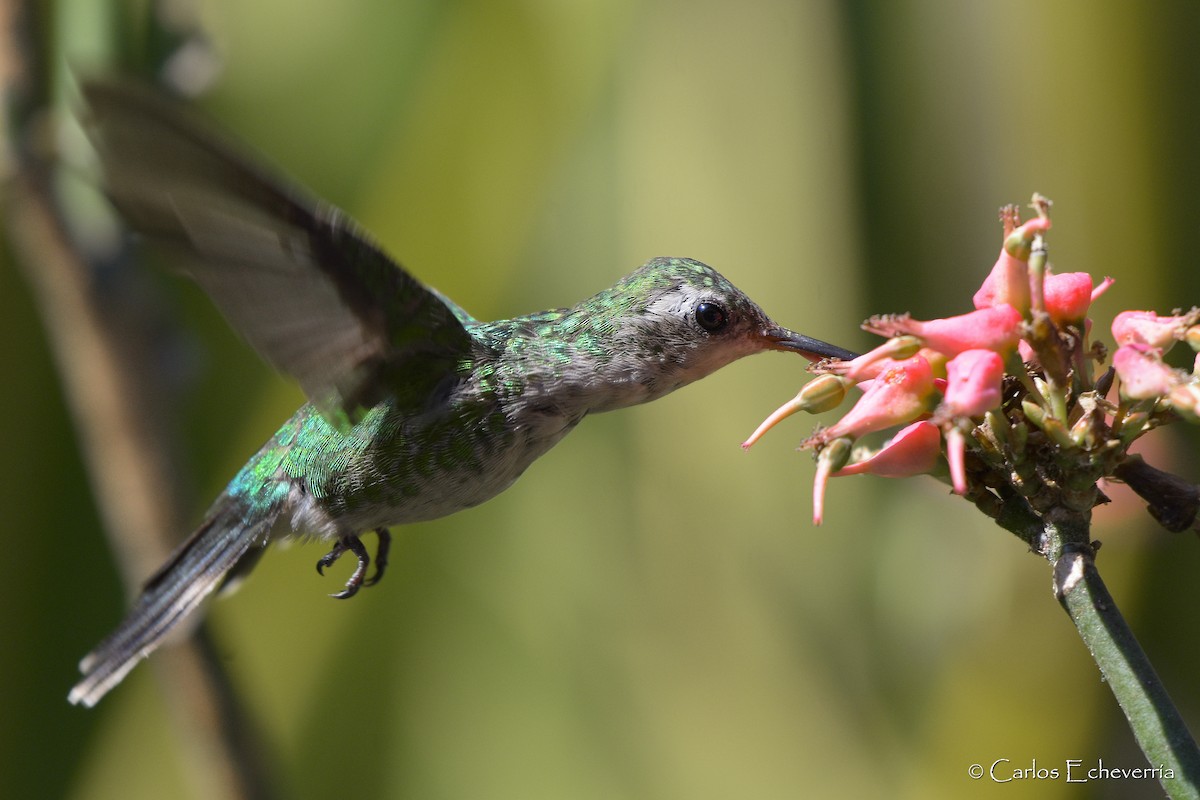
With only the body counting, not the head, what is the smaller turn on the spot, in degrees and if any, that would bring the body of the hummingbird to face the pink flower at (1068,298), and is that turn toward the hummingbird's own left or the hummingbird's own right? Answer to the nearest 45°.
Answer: approximately 45° to the hummingbird's own right

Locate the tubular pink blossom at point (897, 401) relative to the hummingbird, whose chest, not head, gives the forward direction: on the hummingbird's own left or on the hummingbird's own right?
on the hummingbird's own right

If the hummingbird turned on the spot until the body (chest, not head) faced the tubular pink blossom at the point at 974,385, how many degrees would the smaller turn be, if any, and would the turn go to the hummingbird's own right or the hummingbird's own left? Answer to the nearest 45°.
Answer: approximately 45° to the hummingbird's own right

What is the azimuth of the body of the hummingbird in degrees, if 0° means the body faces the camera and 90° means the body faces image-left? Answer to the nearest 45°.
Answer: approximately 270°

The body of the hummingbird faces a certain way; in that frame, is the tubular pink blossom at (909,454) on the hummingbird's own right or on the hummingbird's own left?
on the hummingbird's own right

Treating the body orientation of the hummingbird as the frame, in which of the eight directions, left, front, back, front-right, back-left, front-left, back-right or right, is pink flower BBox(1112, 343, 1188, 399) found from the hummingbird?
front-right

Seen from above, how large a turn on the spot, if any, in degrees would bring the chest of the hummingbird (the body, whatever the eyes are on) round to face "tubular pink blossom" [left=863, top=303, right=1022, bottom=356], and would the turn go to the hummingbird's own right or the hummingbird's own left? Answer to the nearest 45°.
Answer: approximately 45° to the hummingbird's own right
